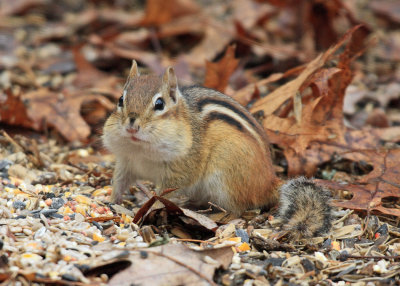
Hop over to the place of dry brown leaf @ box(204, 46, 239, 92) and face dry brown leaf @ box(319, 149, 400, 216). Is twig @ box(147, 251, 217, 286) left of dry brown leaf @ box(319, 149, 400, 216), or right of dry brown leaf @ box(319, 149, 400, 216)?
right

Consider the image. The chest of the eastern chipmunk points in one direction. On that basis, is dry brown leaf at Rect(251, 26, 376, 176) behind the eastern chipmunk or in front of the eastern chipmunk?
behind

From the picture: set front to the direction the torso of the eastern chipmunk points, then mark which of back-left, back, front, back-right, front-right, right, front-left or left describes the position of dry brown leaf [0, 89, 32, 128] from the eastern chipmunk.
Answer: right

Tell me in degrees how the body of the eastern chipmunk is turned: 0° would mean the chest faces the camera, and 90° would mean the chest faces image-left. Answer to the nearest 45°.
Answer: approximately 45°

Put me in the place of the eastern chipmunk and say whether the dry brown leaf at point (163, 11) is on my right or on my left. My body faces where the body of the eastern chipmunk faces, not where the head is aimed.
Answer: on my right

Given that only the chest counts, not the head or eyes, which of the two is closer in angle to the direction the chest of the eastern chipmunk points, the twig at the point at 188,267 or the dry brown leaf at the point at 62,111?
the twig

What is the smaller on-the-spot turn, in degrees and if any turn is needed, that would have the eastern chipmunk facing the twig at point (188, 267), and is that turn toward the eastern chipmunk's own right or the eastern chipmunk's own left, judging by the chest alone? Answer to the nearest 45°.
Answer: approximately 45° to the eastern chipmunk's own left

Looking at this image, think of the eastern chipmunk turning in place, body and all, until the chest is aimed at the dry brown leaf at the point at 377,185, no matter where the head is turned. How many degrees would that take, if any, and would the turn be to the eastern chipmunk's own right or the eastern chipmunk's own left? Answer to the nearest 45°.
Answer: approximately 135° to the eastern chipmunk's own left
